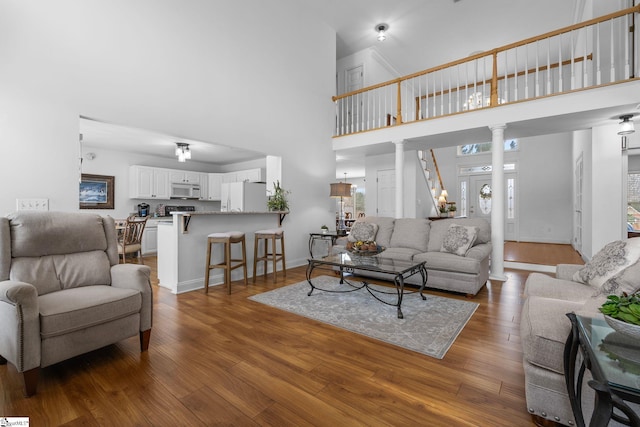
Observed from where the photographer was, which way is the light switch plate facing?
facing the viewer

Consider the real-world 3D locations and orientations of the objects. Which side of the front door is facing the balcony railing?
front

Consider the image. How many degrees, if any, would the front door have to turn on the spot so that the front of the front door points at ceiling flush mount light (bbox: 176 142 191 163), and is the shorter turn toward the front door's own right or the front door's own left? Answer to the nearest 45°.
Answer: approximately 45° to the front door's own right

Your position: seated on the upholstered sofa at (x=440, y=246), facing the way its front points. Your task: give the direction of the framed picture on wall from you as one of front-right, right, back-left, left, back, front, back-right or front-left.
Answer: front-right

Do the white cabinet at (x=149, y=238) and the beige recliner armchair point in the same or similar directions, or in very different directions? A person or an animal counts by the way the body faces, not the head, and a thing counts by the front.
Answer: same or similar directions

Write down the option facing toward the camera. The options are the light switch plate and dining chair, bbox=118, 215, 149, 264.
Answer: the light switch plate

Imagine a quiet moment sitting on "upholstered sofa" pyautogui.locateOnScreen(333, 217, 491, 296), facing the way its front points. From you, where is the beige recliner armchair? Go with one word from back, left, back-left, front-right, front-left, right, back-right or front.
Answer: front

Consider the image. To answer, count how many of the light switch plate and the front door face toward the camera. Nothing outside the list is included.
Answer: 2

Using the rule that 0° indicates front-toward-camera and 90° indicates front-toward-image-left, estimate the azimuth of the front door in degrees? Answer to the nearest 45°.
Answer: approximately 0°

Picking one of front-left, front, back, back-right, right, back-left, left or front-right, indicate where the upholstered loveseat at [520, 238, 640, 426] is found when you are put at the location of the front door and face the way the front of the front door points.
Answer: front

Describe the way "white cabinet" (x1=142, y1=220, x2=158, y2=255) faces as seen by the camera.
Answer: facing the viewer and to the right of the viewer

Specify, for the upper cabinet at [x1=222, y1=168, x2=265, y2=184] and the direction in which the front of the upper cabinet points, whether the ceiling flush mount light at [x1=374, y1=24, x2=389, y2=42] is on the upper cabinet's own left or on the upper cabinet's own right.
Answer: on the upper cabinet's own left

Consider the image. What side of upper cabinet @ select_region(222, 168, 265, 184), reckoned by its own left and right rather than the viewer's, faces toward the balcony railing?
left

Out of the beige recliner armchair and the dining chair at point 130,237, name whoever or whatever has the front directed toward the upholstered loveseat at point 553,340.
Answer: the beige recliner armchair

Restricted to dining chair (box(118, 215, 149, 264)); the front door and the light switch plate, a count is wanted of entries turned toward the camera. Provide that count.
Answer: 2
